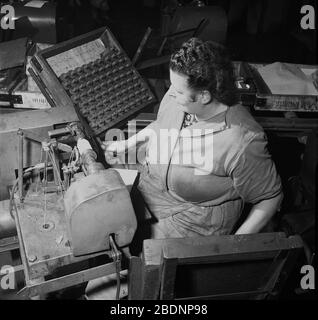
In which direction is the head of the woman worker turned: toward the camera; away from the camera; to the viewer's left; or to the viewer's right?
to the viewer's left

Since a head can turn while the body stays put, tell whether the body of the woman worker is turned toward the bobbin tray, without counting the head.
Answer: no

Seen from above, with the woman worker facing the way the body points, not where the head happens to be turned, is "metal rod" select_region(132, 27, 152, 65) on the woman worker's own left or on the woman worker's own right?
on the woman worker's own right

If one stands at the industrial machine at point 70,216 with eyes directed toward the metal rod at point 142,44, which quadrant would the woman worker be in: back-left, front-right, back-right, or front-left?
front-right

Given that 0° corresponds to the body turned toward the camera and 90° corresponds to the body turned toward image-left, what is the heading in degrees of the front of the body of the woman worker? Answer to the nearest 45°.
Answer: approximately 45°
